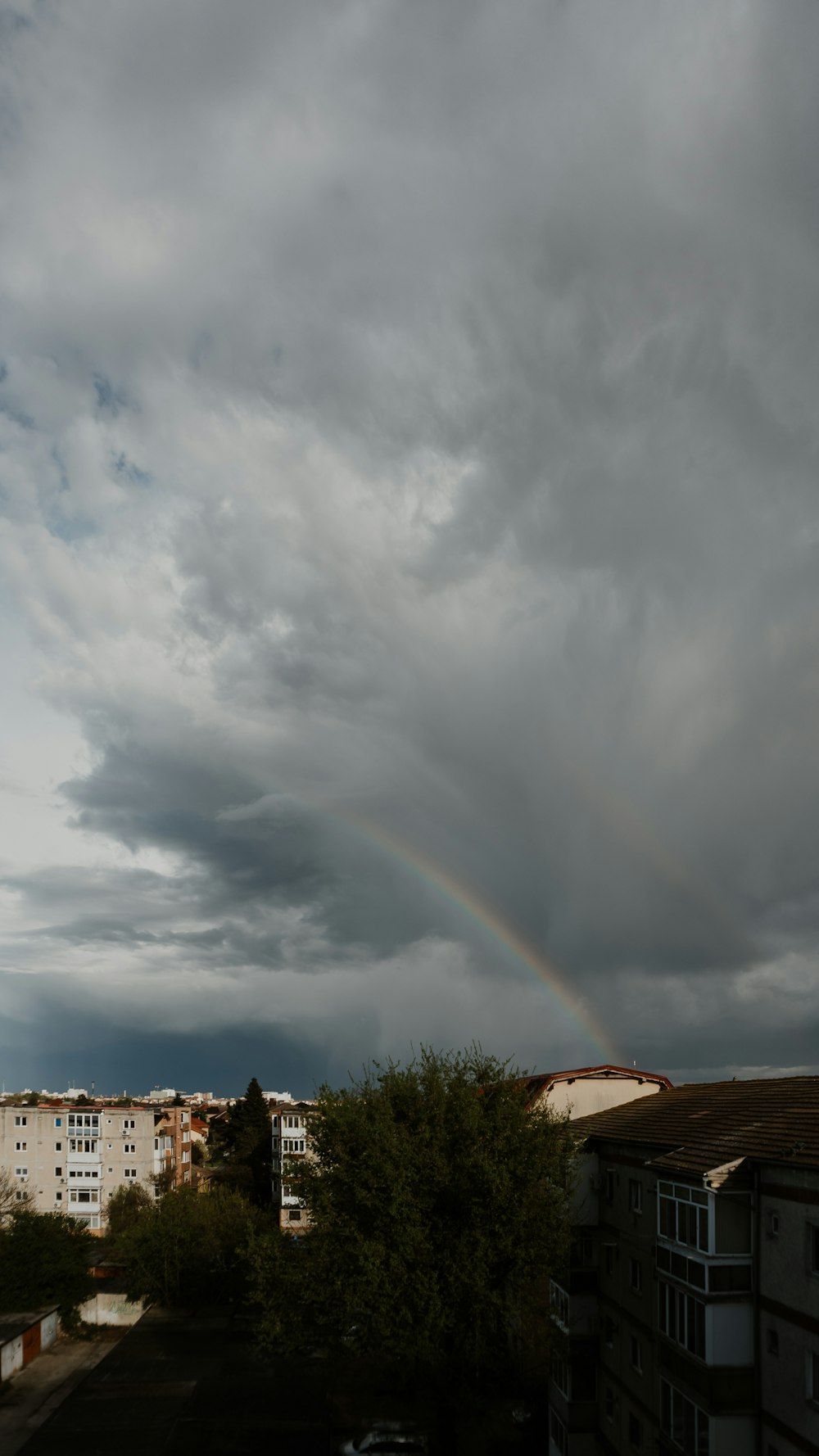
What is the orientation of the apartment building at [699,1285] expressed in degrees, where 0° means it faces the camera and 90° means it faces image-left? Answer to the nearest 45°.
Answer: approximately 45°

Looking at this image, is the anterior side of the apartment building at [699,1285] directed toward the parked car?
yes

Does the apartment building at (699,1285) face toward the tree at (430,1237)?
yes

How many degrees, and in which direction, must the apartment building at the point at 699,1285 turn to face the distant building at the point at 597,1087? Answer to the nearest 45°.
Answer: approximately 135° to its right
